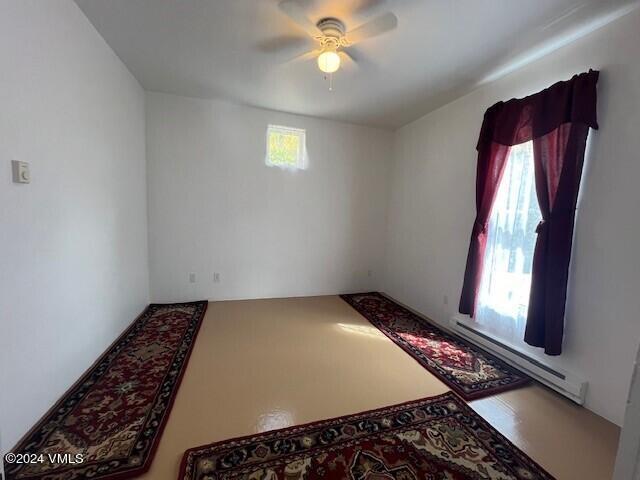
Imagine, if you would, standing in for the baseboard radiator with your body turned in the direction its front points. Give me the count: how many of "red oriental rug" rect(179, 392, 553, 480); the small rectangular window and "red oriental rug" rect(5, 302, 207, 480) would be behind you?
0

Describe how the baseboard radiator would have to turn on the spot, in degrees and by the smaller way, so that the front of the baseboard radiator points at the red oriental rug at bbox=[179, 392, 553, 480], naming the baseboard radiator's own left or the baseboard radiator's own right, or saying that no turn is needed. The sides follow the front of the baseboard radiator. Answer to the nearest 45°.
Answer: approximately 45° to the baseboard radiator's own left

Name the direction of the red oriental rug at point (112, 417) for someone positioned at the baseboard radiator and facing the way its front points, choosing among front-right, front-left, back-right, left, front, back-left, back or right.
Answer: front

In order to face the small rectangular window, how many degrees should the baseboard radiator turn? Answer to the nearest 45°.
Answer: approximately 45° to its right
